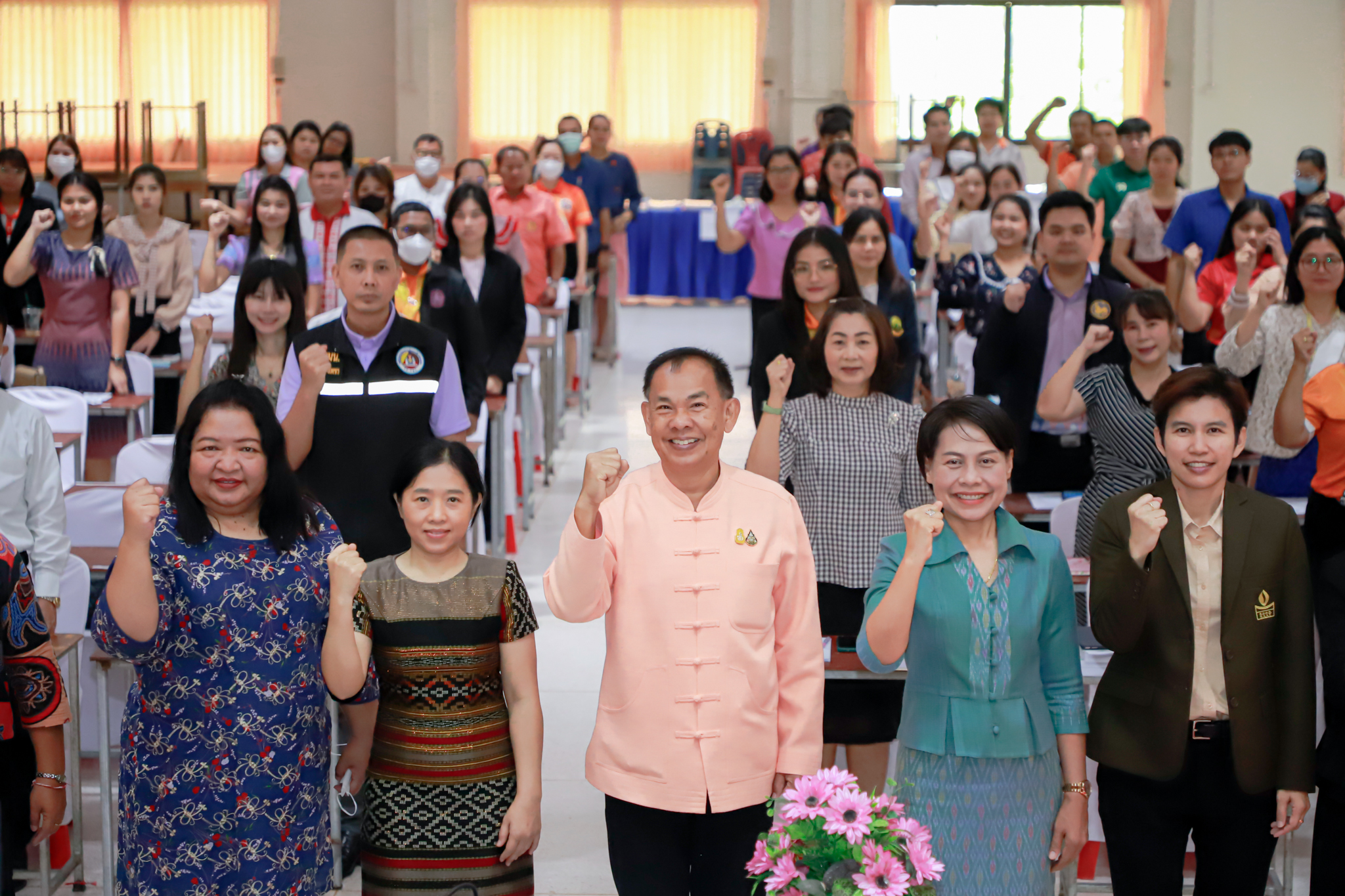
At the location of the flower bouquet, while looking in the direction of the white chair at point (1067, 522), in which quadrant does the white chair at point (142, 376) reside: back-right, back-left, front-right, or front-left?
front-left

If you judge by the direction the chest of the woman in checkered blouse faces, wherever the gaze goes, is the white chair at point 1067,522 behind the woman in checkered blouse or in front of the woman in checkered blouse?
behind

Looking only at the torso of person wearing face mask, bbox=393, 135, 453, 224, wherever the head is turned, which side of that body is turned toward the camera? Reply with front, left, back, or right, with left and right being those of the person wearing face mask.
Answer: front

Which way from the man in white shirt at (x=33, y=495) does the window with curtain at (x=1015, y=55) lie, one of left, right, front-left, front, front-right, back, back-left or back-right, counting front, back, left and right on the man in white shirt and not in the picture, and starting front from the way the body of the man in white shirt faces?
back-left

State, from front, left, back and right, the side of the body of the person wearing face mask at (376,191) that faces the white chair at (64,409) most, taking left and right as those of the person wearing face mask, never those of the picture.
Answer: front

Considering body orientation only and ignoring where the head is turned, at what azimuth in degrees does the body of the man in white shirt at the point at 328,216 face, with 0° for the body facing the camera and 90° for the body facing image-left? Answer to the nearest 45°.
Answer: approximately 0°

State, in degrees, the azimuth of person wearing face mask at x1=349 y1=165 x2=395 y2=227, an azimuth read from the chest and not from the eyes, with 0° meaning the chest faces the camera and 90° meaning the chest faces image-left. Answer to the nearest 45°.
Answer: approximately 0°

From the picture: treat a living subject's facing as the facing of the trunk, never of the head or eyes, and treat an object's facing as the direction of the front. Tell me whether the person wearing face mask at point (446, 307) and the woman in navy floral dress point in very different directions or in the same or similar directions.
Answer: same or similar directions

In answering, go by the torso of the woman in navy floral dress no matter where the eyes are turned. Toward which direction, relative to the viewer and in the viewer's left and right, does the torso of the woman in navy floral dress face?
facing the viewer

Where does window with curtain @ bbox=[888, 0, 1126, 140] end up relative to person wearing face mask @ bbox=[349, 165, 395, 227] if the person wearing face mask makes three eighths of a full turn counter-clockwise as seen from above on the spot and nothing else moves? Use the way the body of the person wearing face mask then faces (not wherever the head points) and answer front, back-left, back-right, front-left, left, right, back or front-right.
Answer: front

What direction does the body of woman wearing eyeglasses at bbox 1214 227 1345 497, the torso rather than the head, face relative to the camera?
toward the camera

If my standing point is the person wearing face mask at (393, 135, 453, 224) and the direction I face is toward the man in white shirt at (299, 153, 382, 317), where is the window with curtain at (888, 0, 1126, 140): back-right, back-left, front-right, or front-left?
back-left

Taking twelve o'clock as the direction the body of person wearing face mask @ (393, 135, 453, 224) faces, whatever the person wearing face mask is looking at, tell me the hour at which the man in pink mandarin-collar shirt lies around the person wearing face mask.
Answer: The man in pink mandarin-collar shirt is roughly at 12 o'clock from the person wearing face mask.

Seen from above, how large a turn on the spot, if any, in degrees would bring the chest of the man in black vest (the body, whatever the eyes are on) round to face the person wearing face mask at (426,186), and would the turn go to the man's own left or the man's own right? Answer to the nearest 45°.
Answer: approximately 180°
